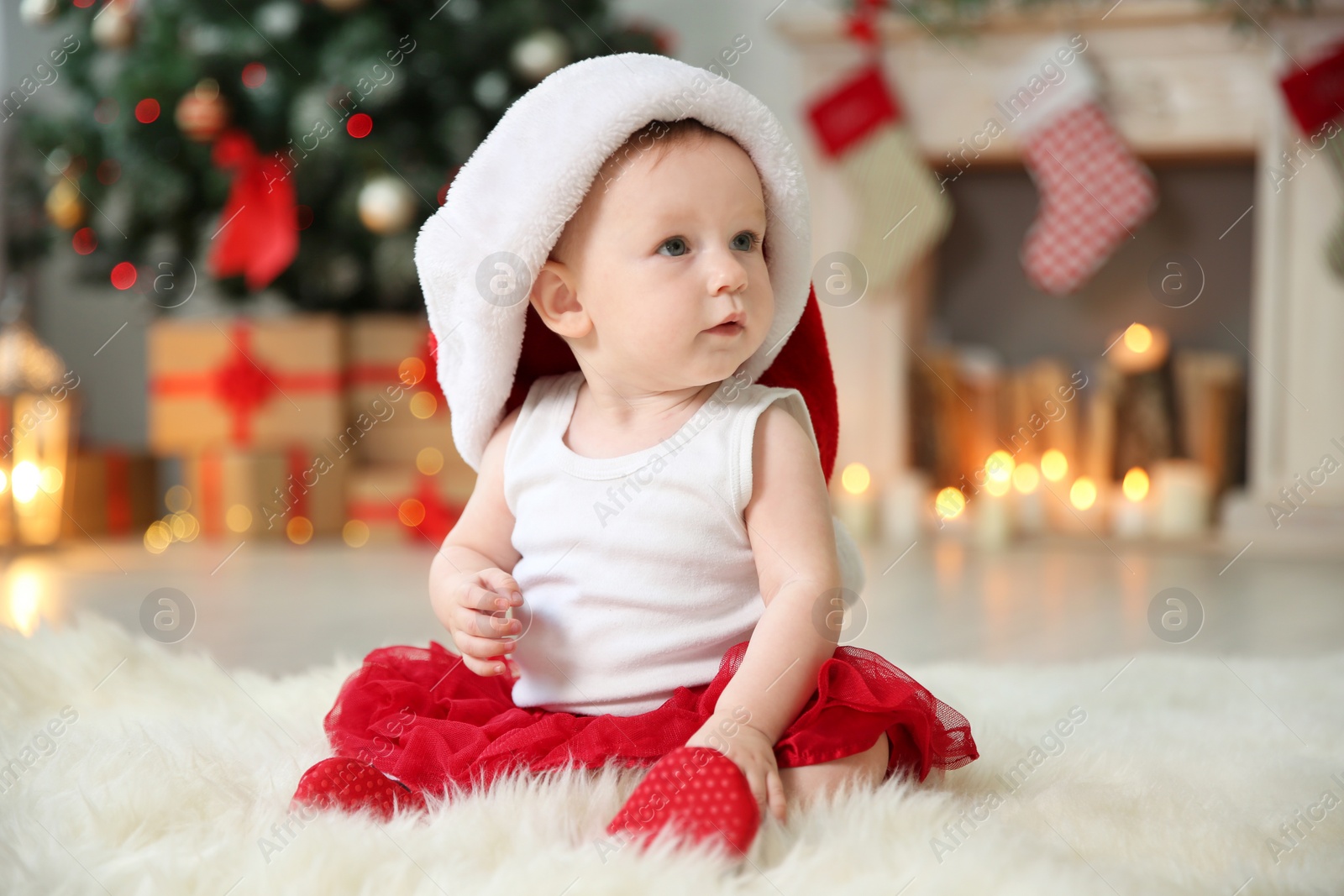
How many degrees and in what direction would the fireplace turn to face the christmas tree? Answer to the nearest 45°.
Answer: approximately 45° to its right

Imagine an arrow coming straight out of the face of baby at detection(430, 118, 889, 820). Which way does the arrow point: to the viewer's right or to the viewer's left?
to the viewer's right

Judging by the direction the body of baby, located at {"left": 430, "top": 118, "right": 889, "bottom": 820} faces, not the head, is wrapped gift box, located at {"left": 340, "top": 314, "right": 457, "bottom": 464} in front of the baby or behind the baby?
behind

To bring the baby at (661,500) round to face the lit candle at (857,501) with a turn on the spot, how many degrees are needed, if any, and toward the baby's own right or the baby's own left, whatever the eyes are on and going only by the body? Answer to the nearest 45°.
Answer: approximately 180°

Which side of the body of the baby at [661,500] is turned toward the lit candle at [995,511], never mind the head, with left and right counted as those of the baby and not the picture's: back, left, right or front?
back

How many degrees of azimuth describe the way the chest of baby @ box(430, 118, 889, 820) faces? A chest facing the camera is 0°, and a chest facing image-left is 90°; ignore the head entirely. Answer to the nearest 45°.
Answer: approximately 0°

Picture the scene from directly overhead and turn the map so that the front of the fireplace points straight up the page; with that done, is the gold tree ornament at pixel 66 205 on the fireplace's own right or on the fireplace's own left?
on the fireplace's own right

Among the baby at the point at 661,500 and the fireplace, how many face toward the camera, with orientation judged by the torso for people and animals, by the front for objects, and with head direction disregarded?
2

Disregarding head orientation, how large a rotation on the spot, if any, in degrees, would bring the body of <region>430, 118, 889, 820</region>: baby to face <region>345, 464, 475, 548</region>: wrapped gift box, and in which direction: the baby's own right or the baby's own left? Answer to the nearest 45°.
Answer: approximately 180°
